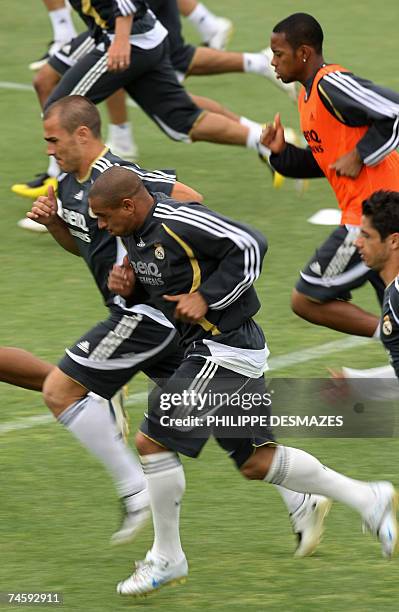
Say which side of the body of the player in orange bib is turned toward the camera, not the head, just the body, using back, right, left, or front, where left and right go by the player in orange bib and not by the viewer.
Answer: left

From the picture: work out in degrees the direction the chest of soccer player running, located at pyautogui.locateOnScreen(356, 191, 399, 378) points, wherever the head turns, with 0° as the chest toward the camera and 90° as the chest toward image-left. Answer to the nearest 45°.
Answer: approximately 90°

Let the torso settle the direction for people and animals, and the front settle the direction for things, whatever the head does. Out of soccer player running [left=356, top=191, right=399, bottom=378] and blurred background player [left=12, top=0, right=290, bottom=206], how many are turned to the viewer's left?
2

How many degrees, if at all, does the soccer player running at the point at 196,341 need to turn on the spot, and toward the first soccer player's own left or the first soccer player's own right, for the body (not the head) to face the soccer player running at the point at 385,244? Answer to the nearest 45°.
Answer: approximately 135° to the first soccer player's own right

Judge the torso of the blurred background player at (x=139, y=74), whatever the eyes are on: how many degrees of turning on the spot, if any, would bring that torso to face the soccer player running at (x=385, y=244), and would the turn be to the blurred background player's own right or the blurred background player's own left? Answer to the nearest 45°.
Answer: approximately 90° to the blurred background player's own left

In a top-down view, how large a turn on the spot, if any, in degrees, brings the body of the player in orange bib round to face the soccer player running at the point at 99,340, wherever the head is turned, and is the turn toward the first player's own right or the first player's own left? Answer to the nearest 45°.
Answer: approximately 45° to the first player's own left

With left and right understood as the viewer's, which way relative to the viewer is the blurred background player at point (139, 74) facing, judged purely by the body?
facing to the left of the viewer

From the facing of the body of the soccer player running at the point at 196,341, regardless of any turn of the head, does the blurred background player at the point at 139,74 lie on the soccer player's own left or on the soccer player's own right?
on the soccer player's own right

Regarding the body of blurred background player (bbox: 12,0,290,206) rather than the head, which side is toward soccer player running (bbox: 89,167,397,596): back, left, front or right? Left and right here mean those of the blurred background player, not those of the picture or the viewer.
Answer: left

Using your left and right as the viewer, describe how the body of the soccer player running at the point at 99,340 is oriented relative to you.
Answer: facing to the left of the viewer

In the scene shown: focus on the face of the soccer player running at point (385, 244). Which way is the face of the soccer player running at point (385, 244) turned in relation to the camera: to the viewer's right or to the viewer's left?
to the viewer's left

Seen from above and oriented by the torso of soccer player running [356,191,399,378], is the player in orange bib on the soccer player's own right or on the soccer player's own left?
on the soccer player's own right

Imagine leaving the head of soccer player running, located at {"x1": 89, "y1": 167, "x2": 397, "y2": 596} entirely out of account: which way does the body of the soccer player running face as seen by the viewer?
to the viewer's left

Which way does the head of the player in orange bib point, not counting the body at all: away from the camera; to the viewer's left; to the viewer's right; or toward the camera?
to the viewer's left

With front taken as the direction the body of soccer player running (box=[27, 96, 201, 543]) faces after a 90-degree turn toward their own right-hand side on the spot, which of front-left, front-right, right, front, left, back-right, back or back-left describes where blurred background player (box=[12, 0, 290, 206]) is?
front
